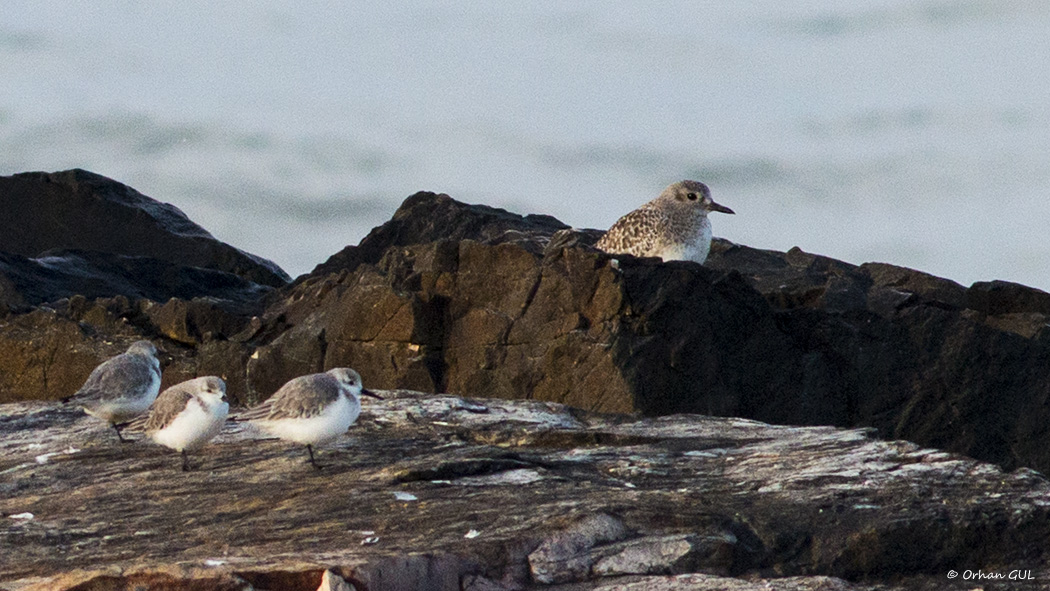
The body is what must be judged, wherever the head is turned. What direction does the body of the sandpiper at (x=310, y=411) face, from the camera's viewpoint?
to the viewer's right

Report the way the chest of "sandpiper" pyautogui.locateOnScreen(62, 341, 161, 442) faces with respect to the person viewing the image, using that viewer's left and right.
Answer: facing to the right of the viewer

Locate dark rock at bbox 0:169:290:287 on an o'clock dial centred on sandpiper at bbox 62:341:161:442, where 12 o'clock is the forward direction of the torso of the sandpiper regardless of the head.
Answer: The dark rock is roughly at 9 o'clock from the sandpiper.

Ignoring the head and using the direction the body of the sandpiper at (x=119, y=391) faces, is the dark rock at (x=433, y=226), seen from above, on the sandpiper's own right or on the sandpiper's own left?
on the sandpiper's own left
